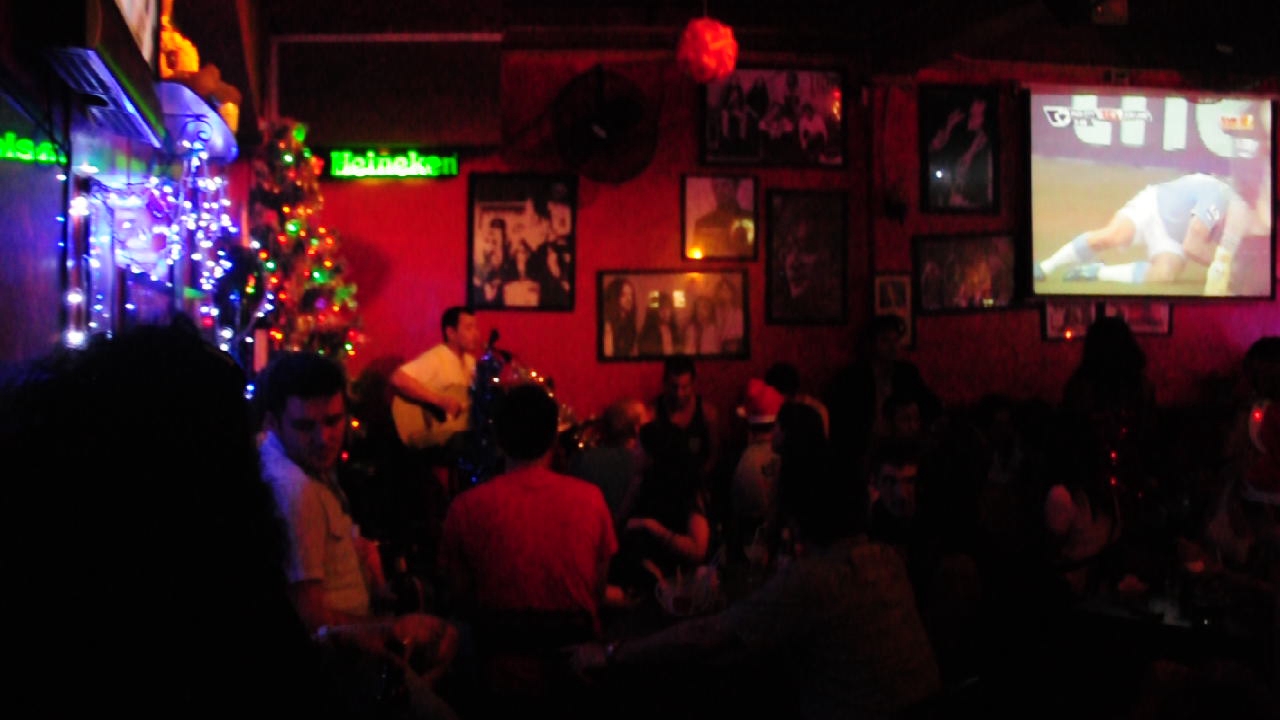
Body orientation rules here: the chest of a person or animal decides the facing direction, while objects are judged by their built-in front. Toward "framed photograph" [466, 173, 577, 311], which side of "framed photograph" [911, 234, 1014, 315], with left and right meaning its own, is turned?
right

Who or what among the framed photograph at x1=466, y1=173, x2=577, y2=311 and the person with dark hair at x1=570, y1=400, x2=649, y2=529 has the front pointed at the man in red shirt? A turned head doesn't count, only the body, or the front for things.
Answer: the framed photograph

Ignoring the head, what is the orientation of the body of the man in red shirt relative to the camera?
away from the camera

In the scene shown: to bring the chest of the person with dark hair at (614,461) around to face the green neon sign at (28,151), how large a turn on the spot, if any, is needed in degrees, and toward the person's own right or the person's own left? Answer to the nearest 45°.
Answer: approximately 135° to the person's own left

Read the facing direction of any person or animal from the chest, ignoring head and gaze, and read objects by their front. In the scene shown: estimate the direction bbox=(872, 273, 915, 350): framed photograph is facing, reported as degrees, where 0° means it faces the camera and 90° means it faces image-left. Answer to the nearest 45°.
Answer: approximately 0°

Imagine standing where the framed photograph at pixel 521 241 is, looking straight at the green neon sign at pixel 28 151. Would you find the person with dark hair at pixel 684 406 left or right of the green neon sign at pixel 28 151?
left

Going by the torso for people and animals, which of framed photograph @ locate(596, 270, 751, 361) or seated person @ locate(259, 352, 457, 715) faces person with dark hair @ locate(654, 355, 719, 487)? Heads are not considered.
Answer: the framed photograph

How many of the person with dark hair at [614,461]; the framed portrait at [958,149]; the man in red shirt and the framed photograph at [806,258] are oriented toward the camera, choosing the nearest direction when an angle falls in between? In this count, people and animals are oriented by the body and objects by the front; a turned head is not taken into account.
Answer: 2

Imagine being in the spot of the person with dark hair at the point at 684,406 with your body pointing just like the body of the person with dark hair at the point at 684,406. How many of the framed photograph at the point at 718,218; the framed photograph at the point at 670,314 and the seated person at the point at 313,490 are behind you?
2

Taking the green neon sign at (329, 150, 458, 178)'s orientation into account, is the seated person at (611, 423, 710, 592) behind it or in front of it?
in front

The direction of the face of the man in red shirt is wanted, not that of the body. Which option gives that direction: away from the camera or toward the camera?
away from the camera

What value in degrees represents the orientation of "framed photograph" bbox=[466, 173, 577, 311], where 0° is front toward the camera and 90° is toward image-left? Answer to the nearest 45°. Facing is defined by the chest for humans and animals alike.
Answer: approximately 0°

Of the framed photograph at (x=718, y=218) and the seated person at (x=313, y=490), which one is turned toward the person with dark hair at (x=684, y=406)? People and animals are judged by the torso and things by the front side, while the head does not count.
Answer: the framed photograph

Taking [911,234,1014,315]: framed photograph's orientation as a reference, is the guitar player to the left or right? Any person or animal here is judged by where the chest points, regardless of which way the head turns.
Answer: on its right
